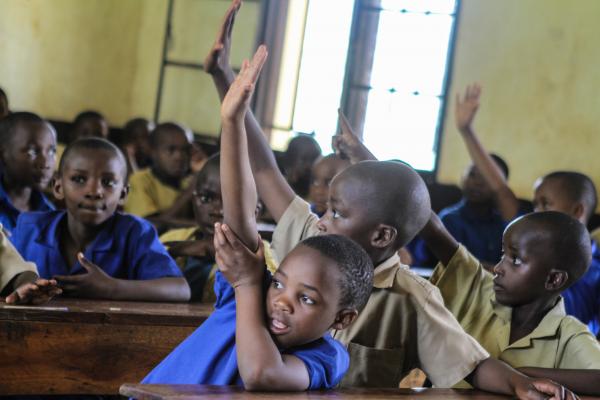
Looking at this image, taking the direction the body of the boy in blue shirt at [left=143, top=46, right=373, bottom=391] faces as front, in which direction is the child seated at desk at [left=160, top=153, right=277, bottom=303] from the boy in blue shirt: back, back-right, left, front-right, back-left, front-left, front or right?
back-right

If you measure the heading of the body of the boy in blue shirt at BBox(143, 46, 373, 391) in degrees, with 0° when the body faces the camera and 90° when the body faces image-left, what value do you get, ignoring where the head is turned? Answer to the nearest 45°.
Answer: approximately 45°

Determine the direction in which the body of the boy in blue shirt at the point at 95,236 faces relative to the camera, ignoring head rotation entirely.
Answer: toward the camera

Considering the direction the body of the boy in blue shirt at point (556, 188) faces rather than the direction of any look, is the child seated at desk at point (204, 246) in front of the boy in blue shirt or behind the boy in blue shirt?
in front

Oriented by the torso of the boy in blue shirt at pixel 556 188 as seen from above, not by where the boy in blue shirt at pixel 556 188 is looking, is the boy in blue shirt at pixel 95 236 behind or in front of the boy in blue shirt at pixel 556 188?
in front

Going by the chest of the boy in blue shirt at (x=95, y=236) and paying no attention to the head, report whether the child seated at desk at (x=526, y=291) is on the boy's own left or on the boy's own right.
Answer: on the boy's own left

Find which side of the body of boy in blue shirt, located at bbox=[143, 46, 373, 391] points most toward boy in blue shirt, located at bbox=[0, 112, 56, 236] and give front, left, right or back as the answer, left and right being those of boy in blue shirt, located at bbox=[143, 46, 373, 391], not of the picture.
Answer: right

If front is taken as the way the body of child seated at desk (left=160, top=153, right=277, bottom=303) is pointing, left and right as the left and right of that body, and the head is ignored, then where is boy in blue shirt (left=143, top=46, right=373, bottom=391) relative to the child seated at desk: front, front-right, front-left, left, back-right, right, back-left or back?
front

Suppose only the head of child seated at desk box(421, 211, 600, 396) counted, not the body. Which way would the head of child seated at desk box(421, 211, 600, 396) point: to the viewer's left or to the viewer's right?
to the viewer's left

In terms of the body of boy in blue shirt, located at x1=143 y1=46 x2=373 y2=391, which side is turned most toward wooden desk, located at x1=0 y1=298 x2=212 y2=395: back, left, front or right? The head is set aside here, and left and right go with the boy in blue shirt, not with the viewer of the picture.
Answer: right

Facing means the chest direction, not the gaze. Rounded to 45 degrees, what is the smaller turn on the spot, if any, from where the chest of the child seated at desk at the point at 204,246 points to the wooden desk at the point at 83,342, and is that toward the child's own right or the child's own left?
0° — they already face it

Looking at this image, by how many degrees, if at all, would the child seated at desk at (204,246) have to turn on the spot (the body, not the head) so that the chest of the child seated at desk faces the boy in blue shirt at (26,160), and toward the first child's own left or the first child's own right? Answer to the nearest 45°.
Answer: approximately 135° to the first child's own right

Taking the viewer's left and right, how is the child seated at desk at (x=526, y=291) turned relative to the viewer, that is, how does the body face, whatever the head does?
facing the viewer and to the left of the viewer
